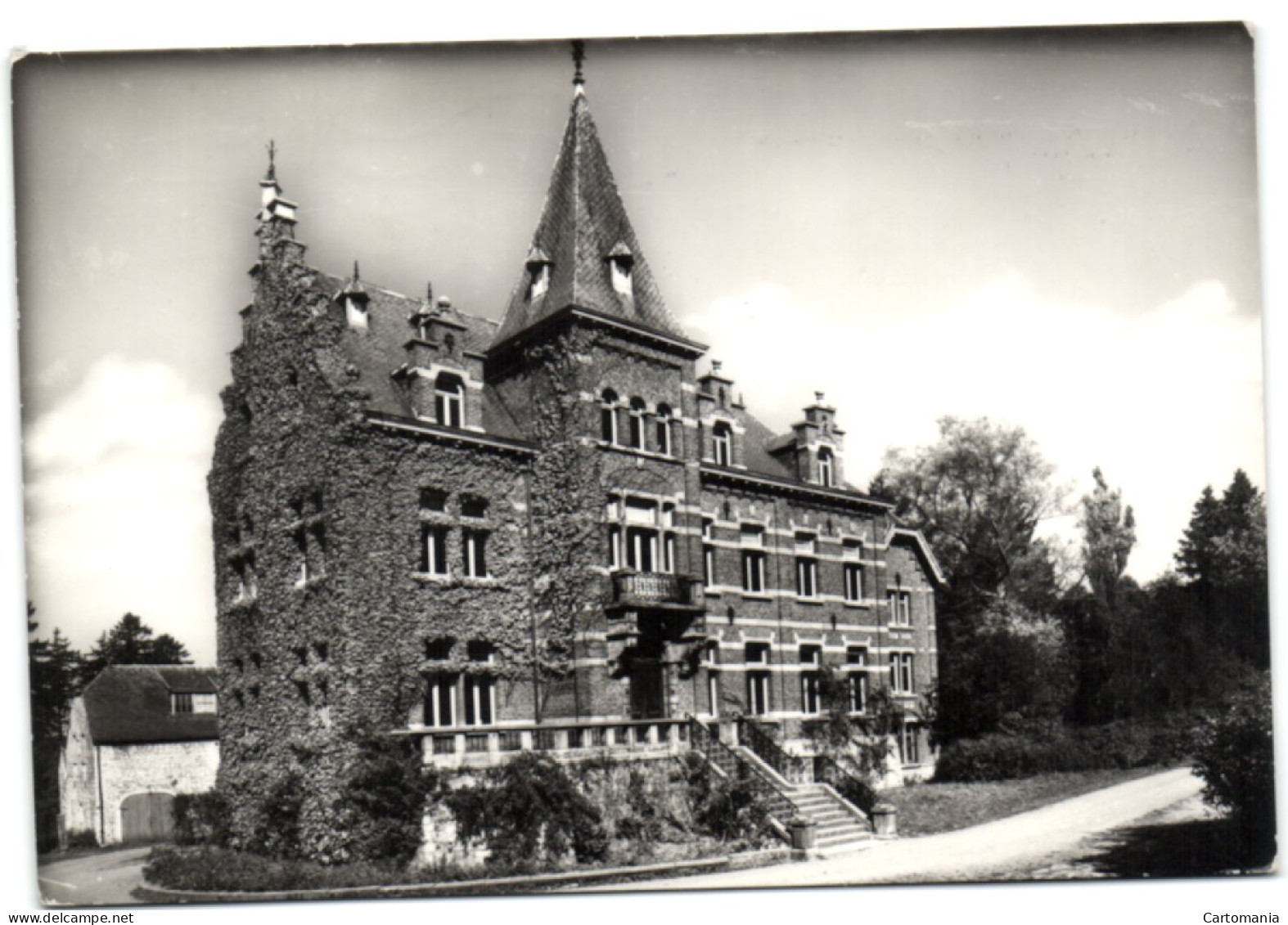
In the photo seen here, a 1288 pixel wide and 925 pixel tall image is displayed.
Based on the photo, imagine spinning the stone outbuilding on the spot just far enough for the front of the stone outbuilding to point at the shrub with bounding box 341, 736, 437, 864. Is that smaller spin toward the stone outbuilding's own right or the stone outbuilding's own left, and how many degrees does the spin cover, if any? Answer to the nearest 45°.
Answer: approximately 45° to the stone outbuilding's own left

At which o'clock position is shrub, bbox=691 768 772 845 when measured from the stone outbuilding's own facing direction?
The shrub is roughly at 10 o'clock from the stone outbuilding.

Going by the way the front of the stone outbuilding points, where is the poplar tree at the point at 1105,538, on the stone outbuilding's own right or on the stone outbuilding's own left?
on the stone outbuilding's own left

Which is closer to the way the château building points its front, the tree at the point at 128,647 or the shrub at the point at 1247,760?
the shrub

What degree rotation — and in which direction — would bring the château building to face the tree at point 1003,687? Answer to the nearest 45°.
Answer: approximately 90° to its left

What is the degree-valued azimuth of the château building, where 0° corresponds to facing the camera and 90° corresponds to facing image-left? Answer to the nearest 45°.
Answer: approximately 315°
